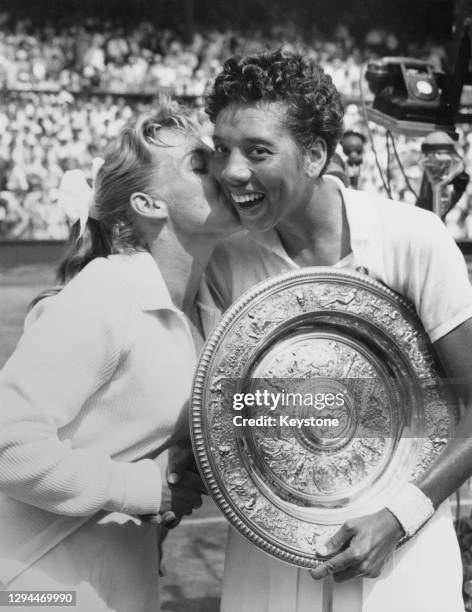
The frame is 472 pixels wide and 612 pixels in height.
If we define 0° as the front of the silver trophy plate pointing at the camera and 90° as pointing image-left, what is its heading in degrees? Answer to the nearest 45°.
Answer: approximately 0°
